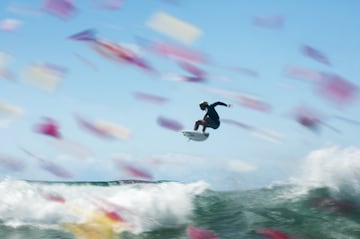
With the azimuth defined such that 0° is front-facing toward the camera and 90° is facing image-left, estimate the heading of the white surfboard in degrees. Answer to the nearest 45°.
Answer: approximately 90°
